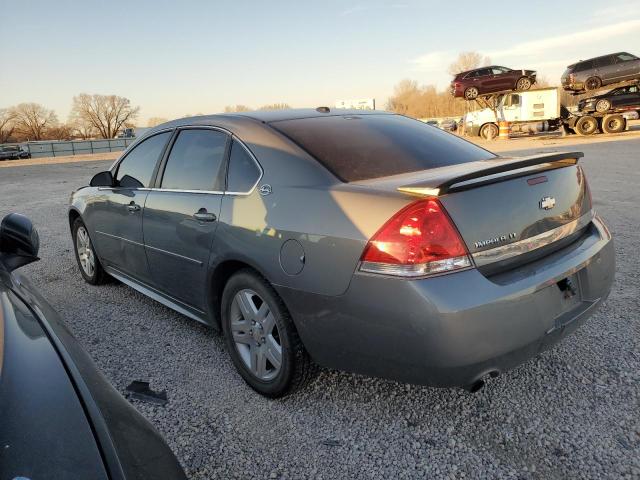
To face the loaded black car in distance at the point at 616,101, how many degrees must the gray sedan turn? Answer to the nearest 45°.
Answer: approximately 90° to its right

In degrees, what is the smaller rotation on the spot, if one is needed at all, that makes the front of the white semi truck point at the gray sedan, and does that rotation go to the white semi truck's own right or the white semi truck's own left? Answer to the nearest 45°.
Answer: approximately 90° to the white semi truck's own left

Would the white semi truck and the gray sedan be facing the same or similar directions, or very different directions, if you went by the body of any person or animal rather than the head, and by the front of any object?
same or similar directions

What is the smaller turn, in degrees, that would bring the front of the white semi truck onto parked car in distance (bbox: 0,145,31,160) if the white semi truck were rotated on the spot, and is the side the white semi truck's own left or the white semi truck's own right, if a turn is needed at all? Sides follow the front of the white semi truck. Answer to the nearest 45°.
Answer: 0° — it already faces it

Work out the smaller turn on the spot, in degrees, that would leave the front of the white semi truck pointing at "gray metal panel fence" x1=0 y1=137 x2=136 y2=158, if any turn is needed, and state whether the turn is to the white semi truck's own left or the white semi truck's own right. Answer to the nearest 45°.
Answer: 0° — it already faces it

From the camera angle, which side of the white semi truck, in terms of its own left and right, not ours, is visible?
left

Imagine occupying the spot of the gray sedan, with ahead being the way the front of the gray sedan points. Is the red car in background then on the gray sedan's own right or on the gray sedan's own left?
on the gray sedan's own right

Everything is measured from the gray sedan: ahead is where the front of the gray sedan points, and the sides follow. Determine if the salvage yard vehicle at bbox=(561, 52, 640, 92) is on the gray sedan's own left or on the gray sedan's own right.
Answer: on the gray sedan's own right

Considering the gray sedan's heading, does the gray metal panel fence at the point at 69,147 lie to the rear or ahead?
ahead

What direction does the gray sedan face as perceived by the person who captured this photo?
facing away from the viewer and to the left of the viewer
